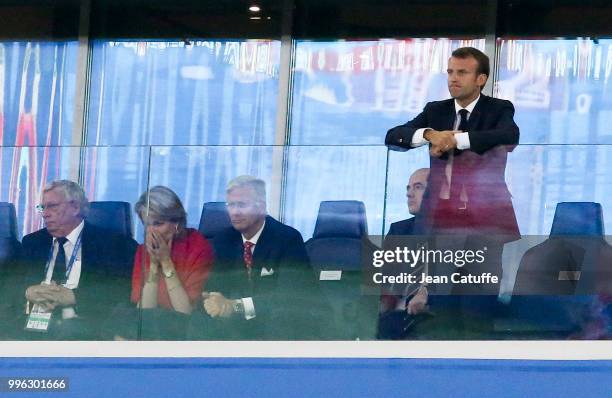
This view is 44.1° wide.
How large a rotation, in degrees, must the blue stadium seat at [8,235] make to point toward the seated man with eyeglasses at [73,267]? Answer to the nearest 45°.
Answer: approximately 90° to its left

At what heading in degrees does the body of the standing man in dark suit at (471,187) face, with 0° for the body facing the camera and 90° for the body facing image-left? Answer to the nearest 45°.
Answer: approximately 45°

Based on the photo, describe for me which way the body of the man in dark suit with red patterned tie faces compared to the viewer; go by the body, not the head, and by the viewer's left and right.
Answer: facing the viewer and to the left of the viewer

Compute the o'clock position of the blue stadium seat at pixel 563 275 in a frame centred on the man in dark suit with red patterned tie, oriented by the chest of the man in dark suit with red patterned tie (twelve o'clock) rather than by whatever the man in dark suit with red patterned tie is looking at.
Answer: The blue stadium seat is roughly at 8 o'clock from the man in dark suit with red patterned tie.

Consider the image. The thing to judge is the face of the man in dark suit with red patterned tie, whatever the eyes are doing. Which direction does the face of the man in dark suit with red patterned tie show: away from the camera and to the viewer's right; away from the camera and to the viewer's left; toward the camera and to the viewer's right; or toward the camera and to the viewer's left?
toward the camera and to the viewer's left

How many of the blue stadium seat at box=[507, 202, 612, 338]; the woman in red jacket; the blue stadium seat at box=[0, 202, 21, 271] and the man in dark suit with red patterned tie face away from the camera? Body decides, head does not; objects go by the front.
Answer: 0

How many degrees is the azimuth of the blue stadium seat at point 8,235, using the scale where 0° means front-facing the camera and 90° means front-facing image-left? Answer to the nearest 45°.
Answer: approximately 45°

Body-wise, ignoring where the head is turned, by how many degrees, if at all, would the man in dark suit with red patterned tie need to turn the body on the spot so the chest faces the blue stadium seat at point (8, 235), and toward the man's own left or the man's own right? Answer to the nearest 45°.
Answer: approximately 45° to the man's own right

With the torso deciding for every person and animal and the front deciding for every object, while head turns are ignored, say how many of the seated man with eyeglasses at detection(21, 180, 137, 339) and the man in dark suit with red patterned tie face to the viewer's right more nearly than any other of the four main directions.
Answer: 0

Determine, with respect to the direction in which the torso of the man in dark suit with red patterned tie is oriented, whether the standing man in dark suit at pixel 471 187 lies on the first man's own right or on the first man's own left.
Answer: on the first man's own left

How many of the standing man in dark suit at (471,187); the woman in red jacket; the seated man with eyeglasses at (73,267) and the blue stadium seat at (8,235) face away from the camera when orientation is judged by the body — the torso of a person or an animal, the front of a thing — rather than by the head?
0
